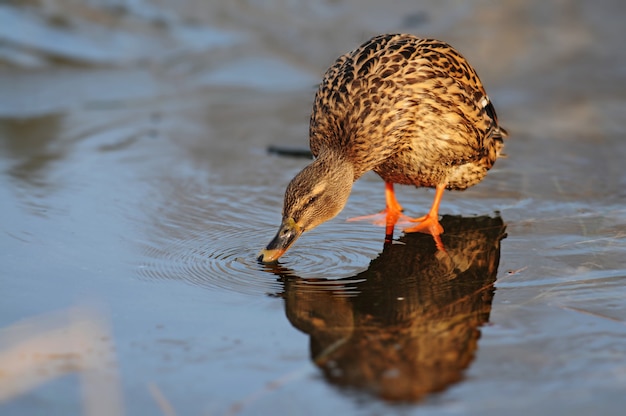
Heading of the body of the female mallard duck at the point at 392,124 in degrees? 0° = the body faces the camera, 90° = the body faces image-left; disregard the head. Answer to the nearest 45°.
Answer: approximately 45°
